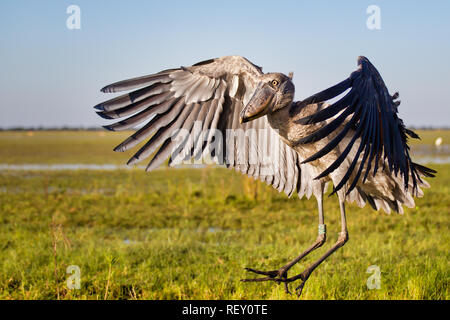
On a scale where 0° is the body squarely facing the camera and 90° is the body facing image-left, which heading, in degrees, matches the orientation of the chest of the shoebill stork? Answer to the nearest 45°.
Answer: approximately 45°
